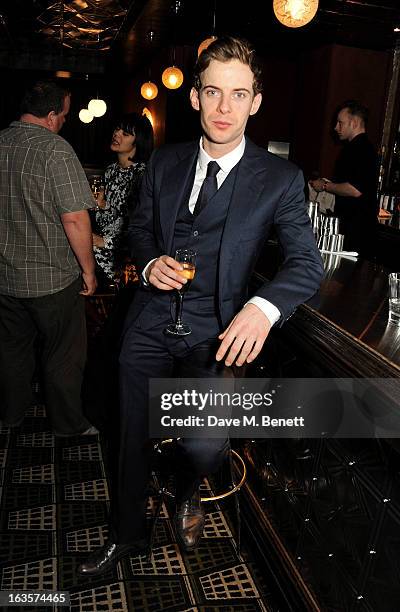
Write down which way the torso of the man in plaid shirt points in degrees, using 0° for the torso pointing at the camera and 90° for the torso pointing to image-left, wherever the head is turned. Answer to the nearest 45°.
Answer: approximately 225°

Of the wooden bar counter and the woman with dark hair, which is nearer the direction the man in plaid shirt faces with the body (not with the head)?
the woman with dark hair

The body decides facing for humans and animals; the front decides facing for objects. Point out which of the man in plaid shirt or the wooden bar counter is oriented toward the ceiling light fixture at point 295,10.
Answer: the man in plaid shirt

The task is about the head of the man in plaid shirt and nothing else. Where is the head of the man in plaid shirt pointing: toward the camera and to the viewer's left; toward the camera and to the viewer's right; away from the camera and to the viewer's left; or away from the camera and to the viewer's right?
away from the camera and to the viewer's right

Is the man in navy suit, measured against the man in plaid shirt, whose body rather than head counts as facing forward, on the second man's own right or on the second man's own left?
on the second man's own right
